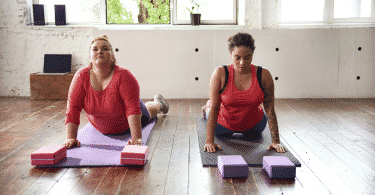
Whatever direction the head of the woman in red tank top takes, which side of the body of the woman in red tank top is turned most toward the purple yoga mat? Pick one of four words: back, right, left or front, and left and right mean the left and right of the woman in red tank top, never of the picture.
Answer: right

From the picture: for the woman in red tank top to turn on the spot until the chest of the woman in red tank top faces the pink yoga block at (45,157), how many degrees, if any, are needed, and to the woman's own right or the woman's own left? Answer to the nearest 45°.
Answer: approximately 45° to the woman's own right

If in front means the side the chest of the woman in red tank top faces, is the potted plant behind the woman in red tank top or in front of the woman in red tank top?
behind

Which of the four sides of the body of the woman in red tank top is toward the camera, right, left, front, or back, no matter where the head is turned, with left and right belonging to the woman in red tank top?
front
